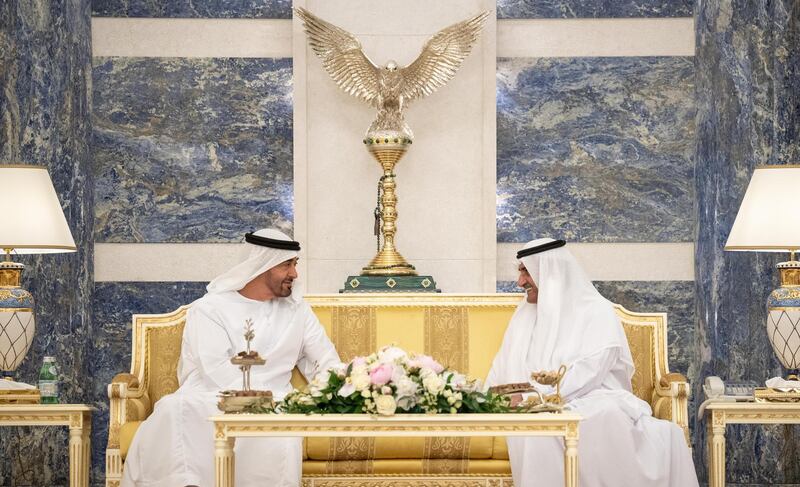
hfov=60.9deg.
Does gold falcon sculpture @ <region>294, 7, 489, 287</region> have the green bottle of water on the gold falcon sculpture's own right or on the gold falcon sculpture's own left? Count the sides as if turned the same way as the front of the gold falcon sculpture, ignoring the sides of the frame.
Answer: on the gold falcon sculpture's own right

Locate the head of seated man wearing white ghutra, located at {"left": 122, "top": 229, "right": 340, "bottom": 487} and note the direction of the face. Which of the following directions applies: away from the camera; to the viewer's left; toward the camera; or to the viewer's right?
to the viewer's right

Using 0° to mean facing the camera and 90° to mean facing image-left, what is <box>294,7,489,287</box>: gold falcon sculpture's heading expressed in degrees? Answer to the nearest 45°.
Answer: approximately 0°
